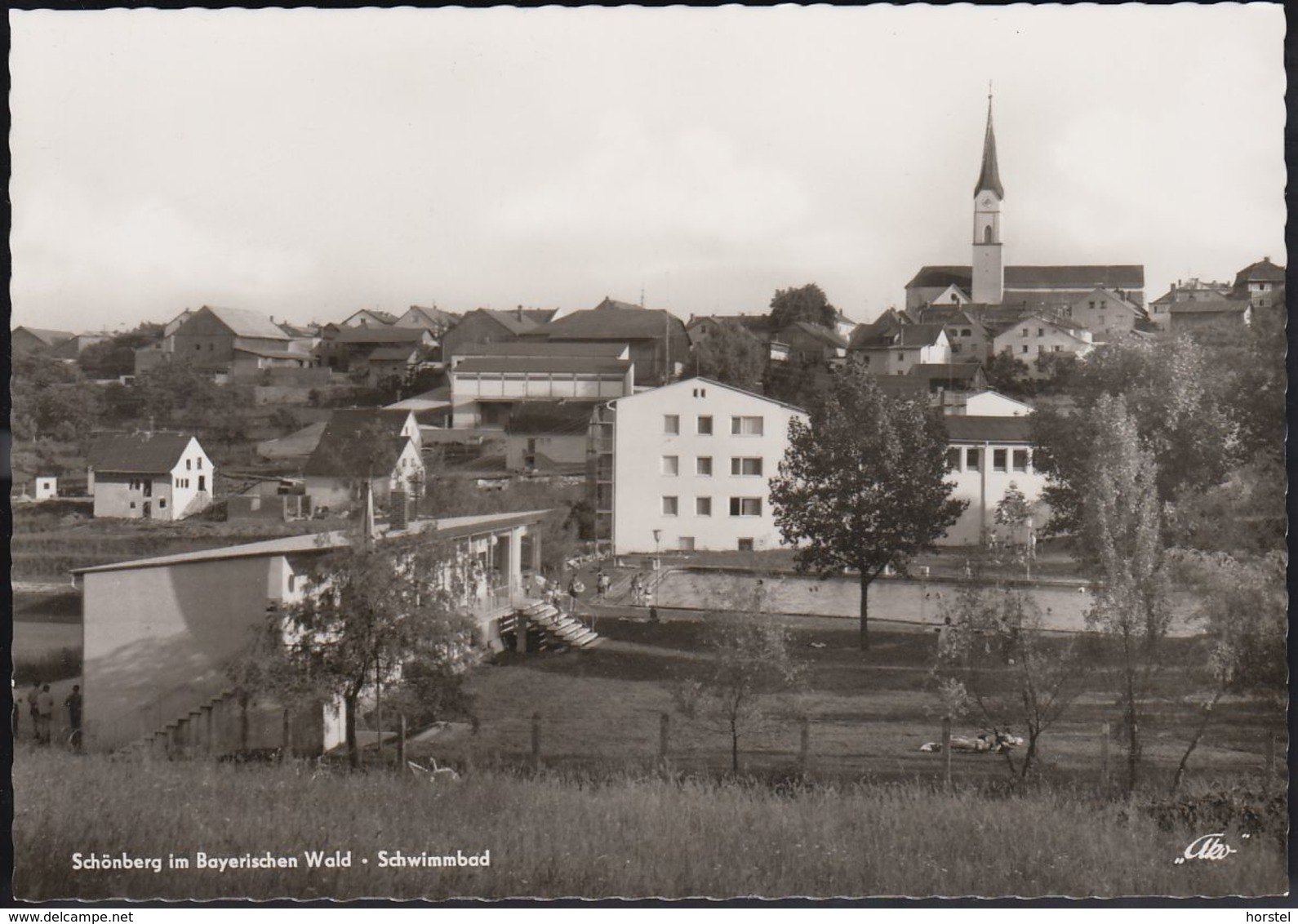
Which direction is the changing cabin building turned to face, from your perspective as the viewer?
facing the viewer and to the right of the viewer

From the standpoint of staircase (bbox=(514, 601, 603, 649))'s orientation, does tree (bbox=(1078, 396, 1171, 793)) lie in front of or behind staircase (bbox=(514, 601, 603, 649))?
in front

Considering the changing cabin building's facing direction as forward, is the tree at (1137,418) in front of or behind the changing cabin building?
in front

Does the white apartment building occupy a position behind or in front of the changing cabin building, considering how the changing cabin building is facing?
in front

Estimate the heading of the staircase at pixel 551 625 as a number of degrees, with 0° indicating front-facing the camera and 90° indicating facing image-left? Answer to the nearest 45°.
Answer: approximately 315°

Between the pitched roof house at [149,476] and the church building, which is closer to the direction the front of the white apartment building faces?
the pitched roof house
